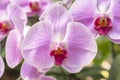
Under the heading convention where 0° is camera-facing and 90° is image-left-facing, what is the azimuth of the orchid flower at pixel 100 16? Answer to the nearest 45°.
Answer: approximately 0°

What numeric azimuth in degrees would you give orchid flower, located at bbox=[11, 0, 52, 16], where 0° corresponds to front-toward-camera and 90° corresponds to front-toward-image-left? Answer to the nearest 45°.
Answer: approximately 0°

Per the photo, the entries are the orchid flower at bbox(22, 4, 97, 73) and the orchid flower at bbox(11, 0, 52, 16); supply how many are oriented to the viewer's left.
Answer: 0
